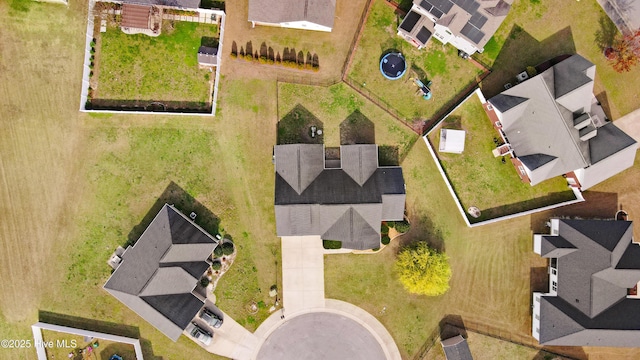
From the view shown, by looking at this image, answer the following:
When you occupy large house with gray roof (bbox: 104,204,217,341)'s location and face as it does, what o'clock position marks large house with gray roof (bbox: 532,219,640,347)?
large house with gray roof (bbox: 532,219,640,347) is roughly at 11 o'clock from large house with gray roof (bbox: 104,204,217,341).

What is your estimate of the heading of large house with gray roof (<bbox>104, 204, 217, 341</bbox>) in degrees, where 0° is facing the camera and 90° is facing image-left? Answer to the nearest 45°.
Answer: approximately 315°
